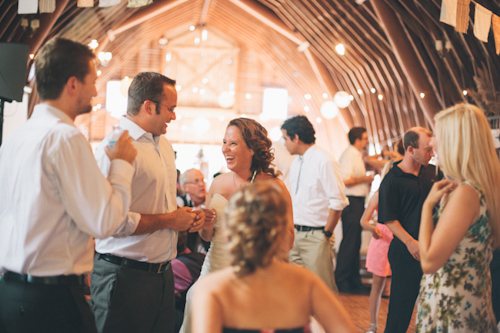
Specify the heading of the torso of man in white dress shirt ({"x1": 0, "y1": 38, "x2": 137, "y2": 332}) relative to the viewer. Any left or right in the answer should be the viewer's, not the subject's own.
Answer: facing away from the viewer and to the right of the viewer

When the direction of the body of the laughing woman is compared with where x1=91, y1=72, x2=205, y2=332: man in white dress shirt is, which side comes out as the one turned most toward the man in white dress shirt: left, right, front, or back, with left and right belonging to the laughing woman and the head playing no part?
front

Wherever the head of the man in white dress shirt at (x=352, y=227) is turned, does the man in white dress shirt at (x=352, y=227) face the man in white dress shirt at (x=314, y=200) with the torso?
no

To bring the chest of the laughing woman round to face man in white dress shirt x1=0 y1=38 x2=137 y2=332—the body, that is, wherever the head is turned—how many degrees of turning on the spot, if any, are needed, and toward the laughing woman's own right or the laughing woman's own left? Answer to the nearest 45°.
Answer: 0° — they already face them

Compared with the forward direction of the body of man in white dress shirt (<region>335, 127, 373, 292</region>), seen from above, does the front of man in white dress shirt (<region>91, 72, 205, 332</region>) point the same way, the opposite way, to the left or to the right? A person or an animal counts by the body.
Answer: the same way

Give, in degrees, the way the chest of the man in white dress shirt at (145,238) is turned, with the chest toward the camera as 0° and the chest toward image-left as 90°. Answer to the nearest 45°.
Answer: approximately 315°

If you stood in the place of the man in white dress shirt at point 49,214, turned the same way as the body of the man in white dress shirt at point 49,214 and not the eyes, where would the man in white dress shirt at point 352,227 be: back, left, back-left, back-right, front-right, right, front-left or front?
front

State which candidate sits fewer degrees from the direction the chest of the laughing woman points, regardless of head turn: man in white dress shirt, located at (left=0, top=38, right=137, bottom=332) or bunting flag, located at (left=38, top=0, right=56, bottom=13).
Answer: the man in white dress shirt

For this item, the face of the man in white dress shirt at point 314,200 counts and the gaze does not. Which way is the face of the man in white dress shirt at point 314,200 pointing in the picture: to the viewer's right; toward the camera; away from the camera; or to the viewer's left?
to the viewer's left

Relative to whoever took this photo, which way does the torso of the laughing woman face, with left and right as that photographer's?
facing the viewer and to the left of the viewer

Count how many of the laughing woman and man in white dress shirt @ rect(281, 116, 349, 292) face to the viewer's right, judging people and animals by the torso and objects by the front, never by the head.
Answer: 0
